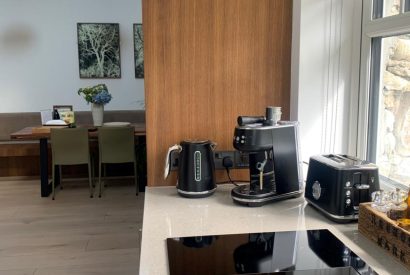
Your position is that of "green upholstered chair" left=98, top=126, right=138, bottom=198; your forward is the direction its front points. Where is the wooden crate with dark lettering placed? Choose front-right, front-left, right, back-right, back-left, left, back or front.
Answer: back

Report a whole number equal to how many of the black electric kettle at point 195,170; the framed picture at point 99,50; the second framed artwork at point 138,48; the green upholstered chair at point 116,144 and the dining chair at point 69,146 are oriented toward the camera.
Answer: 2

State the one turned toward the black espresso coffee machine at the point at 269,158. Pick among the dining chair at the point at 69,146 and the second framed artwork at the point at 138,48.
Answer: the second framed artwork

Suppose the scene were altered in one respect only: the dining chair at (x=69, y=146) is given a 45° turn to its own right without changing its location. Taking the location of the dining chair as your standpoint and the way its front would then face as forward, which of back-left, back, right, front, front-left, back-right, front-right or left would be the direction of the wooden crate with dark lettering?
back-right

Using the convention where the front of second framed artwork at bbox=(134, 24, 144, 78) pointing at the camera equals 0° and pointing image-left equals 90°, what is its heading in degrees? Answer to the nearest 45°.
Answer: approximately 0°

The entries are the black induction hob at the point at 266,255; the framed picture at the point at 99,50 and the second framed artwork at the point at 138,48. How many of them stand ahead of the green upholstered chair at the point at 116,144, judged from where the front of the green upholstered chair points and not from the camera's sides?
2

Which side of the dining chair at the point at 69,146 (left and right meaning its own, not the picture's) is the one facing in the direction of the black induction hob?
back

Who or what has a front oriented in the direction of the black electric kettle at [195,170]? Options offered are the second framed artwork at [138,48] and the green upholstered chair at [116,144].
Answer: the second framed artwork

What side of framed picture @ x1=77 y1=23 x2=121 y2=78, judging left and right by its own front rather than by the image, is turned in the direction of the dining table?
front

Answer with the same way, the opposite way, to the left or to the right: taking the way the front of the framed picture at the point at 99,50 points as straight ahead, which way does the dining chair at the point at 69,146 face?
the opposite way

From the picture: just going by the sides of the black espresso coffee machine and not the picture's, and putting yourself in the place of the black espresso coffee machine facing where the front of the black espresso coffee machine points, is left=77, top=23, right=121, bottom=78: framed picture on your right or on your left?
on your right

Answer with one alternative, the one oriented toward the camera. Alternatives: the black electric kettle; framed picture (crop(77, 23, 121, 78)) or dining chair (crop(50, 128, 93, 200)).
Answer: the framed picture

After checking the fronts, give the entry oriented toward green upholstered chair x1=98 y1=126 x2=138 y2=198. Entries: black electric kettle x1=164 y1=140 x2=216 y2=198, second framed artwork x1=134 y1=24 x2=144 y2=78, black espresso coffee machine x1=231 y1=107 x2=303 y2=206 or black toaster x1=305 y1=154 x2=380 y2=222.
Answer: the second framed artwork

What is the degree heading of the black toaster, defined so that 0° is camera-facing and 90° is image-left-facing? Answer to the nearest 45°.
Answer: approximately 315°

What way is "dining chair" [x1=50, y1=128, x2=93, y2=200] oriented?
away from the camera

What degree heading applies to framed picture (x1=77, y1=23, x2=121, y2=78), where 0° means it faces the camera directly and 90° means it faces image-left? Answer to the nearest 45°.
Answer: approximately 0°

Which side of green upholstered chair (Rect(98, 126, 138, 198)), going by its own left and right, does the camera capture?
back
